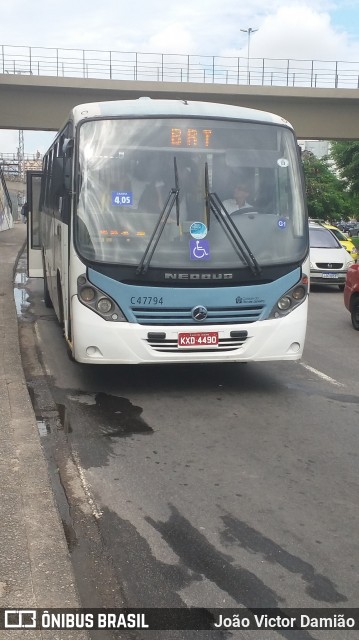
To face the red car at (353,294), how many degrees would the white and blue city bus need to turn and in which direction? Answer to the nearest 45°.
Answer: approximately 45° to its left

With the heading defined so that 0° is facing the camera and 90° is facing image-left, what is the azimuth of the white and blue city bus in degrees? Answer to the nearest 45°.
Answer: approximately 0°

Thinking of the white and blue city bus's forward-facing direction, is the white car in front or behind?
behind
